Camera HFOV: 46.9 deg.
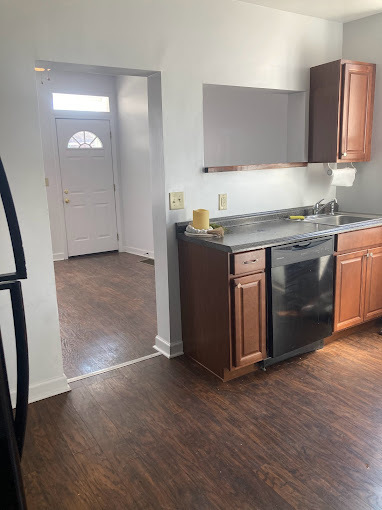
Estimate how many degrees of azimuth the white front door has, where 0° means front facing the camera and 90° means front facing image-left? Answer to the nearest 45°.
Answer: approximately 0°

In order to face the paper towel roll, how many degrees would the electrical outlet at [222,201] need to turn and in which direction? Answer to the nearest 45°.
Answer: approximately 90° to its left

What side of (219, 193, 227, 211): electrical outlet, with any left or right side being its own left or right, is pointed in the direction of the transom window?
back

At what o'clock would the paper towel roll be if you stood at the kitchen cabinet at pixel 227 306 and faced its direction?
The paper towel roll is roughly at 9 o'clock from the kitchen cabinet.

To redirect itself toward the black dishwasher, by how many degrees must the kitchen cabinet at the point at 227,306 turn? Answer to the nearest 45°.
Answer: approximately 90° to its left

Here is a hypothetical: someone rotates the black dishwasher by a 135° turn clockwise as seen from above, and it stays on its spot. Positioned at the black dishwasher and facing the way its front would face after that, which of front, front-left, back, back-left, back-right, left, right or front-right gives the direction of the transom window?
front-right

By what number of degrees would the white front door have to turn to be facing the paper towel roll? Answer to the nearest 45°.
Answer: approximately 45° to its left

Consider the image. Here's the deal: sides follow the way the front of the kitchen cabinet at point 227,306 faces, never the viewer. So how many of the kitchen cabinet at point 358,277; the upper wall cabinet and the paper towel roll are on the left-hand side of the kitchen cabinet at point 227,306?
3

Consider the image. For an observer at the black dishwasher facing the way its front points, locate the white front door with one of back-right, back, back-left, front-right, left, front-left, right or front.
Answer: back
